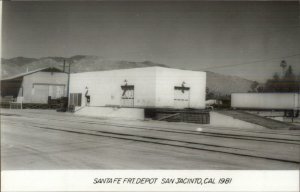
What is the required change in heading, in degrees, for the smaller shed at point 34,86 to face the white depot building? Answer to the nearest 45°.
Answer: approximately 45° to its left

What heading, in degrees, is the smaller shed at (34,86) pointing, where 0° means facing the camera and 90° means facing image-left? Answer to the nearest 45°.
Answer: approximately 0°
